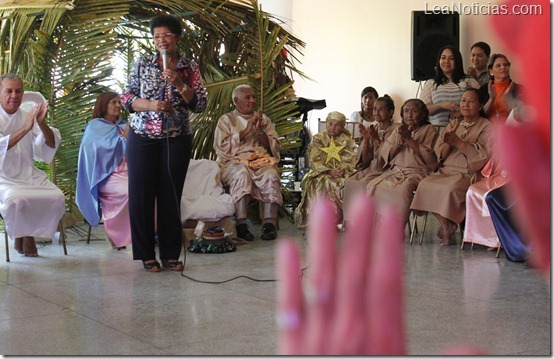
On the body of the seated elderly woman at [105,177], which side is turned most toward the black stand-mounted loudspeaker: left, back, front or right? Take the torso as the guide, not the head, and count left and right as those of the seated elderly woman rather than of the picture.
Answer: left

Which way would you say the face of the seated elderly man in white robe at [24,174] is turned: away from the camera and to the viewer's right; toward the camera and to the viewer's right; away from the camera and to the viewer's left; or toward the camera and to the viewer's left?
toward the camera and to the viewer's right

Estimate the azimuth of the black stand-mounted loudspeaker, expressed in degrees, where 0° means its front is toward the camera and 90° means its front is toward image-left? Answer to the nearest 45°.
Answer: approximately 0°

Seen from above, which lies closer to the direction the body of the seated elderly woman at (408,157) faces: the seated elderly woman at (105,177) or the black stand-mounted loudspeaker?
the seated elderly woman

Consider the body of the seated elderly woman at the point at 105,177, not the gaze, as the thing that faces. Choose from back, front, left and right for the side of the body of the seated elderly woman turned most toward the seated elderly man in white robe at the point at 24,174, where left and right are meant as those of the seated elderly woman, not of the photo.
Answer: right

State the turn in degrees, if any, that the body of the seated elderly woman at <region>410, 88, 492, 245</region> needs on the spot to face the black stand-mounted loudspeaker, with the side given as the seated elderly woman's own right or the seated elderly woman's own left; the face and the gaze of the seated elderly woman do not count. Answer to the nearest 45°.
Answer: approximately 135° to the seated elderly woman's own right

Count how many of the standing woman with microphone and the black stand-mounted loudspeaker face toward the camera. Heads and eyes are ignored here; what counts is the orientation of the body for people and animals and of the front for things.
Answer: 2

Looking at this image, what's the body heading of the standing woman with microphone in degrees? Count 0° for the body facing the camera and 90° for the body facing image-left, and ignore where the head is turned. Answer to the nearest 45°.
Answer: approximately 0°

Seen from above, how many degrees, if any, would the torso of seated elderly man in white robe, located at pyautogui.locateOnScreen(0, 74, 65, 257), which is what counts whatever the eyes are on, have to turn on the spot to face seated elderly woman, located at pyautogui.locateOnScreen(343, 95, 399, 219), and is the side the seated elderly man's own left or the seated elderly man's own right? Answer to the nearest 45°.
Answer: approximately 45° to the seated elderly man's own left
